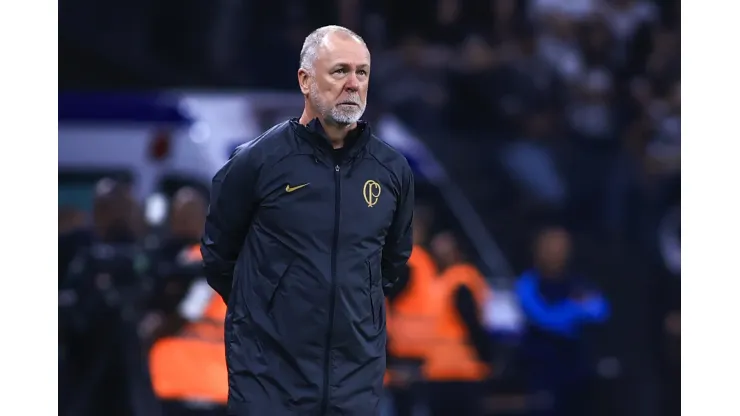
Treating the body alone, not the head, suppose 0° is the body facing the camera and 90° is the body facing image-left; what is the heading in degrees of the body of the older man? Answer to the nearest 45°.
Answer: approximately 315°

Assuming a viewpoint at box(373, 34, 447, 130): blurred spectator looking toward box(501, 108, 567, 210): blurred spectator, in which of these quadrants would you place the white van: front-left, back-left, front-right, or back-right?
back-right

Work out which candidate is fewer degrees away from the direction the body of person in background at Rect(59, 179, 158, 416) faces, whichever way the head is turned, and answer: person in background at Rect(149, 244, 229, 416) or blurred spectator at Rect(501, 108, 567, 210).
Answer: the person in background

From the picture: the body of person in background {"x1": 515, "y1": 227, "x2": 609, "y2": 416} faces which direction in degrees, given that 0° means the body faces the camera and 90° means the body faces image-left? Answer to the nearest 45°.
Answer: approximately 0°

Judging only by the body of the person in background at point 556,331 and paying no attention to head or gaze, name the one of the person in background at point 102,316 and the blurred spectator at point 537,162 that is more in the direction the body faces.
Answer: the person in background

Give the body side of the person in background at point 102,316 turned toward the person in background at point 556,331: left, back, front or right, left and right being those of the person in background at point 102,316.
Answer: left

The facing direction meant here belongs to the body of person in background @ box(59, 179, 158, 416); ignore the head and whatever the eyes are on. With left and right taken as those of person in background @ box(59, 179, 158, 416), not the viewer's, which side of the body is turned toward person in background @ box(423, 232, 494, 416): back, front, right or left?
left
